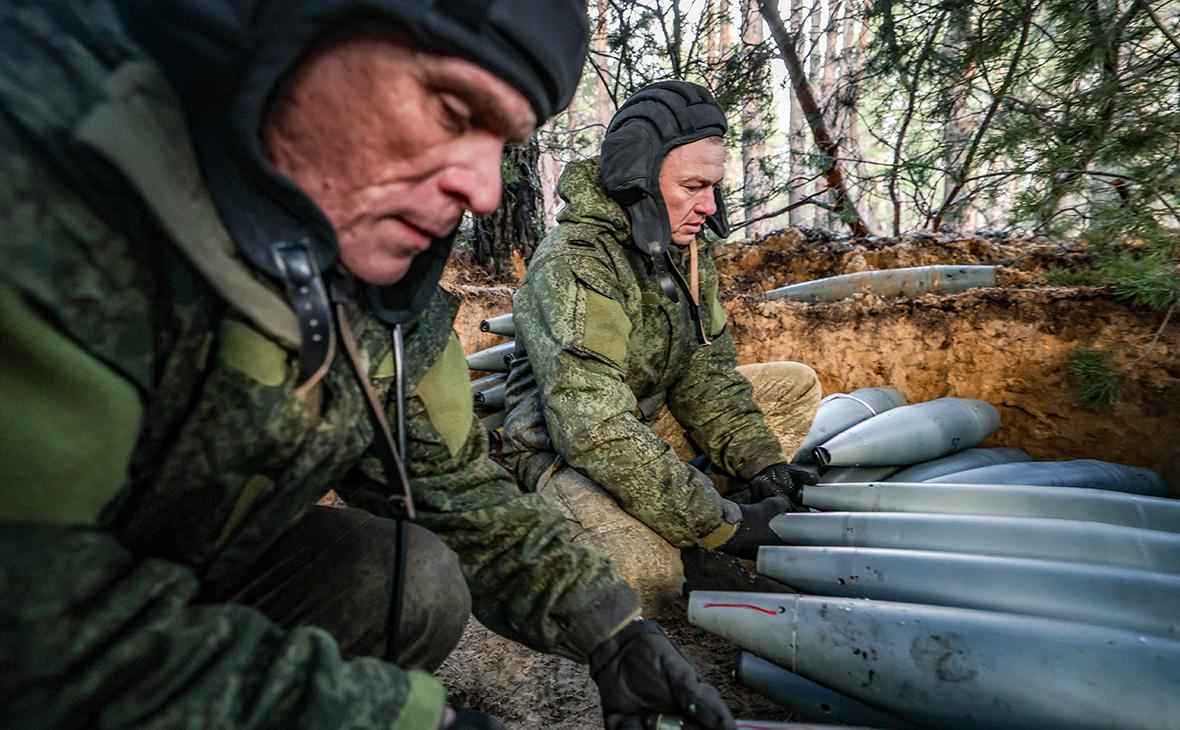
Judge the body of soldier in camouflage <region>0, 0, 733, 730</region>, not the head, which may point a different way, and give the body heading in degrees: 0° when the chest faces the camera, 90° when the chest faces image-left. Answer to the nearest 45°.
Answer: approximately 315°

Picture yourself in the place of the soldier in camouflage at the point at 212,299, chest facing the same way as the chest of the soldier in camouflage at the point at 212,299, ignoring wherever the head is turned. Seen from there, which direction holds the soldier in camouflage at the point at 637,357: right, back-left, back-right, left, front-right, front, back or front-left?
left

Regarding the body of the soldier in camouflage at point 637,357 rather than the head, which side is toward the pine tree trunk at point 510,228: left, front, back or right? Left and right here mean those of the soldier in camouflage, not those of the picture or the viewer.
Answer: back

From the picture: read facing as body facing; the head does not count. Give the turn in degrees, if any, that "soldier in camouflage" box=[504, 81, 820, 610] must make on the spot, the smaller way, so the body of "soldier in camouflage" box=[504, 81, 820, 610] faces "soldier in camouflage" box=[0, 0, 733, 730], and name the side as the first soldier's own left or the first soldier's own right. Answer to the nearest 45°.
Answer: approximately 45° to the first soldier's own right

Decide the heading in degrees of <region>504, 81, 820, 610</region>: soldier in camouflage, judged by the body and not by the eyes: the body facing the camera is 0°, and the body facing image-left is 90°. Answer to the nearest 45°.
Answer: approximately 315°

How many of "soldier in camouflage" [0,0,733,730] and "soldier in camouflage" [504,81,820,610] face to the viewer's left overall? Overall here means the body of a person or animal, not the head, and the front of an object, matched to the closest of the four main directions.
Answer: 0
